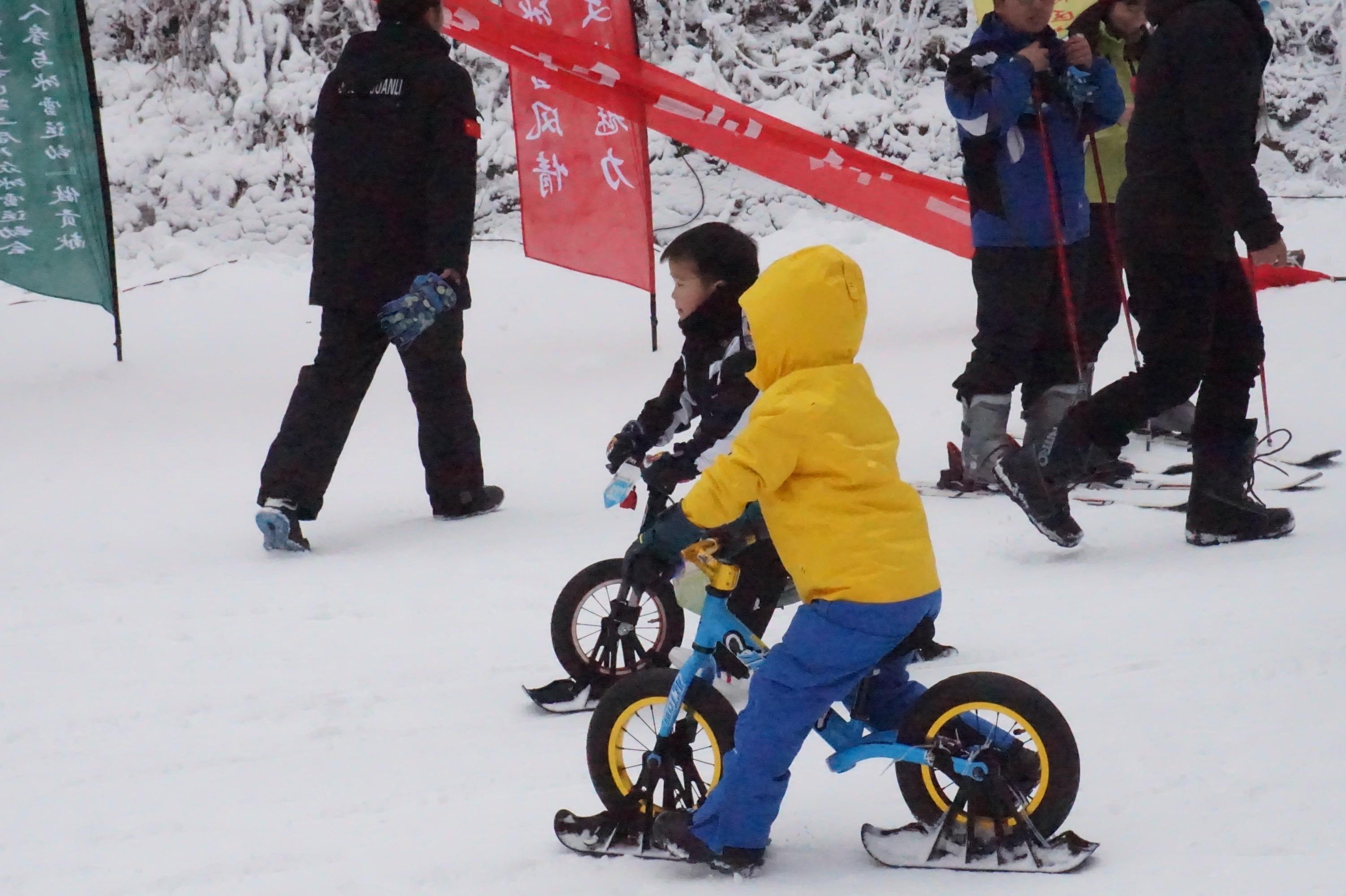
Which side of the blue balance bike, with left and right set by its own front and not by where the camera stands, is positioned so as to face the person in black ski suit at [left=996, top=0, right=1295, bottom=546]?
right

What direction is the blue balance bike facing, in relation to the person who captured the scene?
facing to the left of the viewer

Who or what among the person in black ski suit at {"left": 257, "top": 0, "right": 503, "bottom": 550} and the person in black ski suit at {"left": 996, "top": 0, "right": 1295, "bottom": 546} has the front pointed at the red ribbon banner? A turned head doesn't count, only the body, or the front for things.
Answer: the person in black ski suit at {"left": 257, "top": 0, "right": 503, "bottom": 550}

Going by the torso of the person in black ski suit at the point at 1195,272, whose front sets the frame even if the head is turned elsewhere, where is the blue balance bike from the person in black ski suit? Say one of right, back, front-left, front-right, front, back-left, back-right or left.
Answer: right

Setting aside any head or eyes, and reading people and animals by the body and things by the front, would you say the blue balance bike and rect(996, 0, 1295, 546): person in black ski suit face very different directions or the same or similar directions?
very different directions

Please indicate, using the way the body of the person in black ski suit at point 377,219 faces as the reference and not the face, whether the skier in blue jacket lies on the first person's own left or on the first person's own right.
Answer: on the first person's own right

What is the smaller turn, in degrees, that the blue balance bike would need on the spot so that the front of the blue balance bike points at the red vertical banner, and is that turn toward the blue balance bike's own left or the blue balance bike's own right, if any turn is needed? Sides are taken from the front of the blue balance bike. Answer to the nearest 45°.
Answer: approximately 90° to the blue balance bike's own right

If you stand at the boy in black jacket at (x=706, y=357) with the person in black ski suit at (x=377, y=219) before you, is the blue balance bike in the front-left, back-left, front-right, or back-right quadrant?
back-left

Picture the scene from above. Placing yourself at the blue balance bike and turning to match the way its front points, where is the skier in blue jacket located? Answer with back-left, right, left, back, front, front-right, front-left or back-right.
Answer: right

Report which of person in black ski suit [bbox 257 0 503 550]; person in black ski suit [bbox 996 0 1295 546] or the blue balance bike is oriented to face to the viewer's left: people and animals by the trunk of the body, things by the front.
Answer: the blue balance bike

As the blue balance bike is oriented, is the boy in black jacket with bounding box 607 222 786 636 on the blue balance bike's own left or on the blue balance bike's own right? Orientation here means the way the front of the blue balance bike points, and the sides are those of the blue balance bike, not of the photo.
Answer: on the blue balance bike's own right

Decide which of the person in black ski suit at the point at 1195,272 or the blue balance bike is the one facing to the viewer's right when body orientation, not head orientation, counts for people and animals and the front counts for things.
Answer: the person in black ski suit

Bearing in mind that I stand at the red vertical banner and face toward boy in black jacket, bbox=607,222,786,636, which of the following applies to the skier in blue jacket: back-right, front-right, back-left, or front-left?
front-left

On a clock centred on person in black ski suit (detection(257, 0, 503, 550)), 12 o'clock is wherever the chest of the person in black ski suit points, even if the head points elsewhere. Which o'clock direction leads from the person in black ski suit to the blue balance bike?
The blue balance bike is roughly at 4 o'clock from the person in black ski suit.

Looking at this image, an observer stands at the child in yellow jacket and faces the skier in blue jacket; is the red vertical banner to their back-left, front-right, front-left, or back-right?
front-left

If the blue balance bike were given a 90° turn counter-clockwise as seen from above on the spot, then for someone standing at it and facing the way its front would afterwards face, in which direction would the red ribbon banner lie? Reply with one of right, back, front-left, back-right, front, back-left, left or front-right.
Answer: back

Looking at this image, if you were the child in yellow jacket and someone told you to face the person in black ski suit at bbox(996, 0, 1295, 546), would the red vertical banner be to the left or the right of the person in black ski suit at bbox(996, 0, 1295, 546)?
left

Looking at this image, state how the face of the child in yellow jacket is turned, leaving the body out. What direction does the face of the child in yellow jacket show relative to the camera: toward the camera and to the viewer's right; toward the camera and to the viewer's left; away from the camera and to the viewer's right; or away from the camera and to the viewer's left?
away from the camera and to the viewer's left
